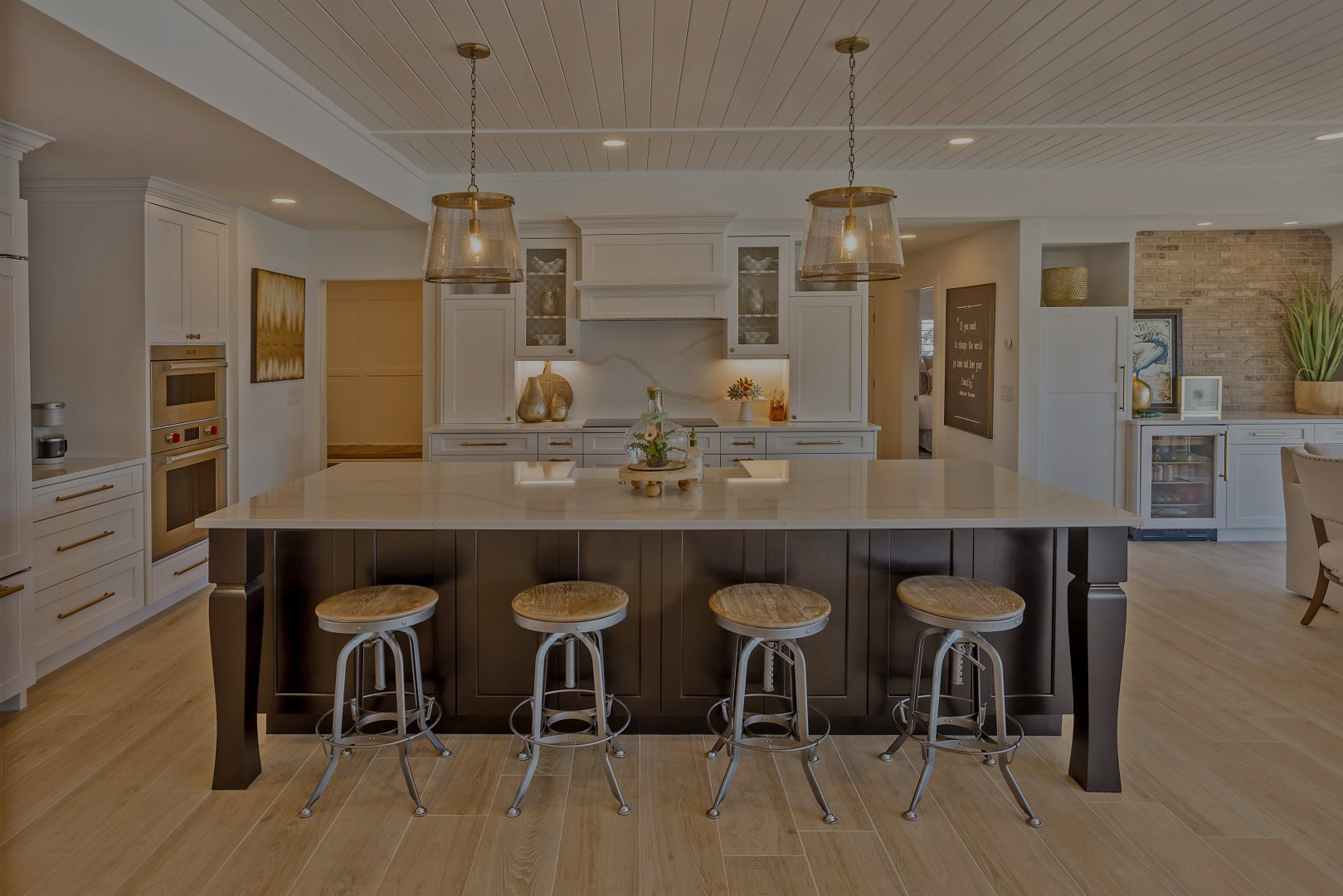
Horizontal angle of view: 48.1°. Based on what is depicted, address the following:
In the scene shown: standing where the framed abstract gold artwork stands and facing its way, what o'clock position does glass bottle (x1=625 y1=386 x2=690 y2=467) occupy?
The glass bottle is roughly at 1 o'clock from the framed abstract gold artwork.

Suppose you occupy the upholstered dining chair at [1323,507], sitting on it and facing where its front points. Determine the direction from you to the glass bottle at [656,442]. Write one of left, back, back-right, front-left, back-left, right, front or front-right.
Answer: back

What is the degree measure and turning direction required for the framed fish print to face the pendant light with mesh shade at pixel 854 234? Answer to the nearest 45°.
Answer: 0° — it already faces it

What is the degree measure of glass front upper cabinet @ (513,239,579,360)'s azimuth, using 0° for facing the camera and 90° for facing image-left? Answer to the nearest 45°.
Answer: approximately 0°

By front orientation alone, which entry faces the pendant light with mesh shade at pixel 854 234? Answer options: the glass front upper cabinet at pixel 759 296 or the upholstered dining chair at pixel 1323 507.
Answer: the glass front upper cabinet

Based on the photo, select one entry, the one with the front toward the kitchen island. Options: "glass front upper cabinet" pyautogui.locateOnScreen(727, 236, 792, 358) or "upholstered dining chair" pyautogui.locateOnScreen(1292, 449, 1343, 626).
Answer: the glass front upper cabinet

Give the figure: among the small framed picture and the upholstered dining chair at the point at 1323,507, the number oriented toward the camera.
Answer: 1

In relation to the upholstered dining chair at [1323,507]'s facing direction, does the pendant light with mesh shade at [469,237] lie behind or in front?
behind

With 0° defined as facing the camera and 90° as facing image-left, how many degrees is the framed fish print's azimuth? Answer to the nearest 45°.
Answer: approximately 0°
